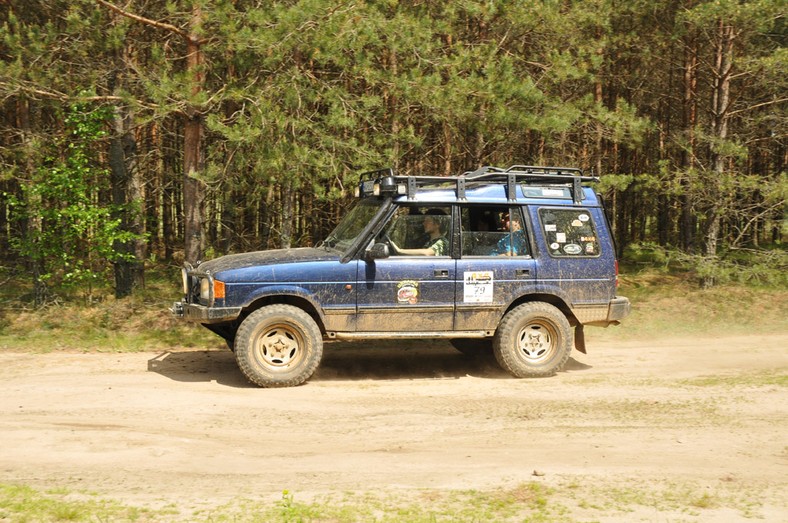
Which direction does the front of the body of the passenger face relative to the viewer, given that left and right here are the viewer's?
facing to the left of the viewer

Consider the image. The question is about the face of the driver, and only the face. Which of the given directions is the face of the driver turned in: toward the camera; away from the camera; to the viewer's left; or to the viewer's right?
to the viewer's left

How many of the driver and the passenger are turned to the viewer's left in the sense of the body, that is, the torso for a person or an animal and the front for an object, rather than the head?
2

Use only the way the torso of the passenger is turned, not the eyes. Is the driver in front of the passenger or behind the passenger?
in front

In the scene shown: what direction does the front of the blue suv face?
to the viewer's left

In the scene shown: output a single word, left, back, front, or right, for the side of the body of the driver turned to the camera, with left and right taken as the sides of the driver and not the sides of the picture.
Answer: left

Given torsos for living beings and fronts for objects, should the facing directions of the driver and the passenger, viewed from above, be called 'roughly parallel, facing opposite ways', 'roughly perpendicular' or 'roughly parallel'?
roughly parallel

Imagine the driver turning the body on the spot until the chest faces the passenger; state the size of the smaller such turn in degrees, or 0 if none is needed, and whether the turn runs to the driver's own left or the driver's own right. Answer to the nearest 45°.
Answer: approximately 180°
